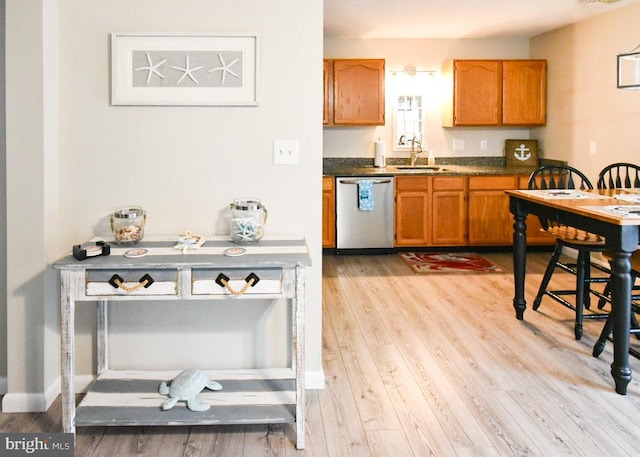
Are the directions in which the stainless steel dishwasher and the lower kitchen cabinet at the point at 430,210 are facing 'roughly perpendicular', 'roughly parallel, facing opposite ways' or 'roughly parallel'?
roughly parallel

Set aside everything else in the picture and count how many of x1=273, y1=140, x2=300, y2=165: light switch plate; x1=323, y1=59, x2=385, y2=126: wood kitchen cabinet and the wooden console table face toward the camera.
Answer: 3

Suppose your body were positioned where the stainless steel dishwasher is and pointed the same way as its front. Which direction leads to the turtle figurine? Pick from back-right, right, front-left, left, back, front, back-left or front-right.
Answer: front

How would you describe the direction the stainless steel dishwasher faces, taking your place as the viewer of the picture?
facing the viewer

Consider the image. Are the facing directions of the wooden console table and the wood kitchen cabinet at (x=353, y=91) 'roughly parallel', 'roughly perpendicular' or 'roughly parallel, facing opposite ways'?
roughly parallel

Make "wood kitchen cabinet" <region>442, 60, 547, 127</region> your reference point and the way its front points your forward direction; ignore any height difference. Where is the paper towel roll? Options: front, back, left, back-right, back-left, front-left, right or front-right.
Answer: right

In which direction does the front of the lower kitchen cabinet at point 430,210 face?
toward the camera

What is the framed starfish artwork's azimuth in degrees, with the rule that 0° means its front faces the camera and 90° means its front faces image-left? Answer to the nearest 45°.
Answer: approximately 0°

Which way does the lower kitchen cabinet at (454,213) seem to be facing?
toward the camera

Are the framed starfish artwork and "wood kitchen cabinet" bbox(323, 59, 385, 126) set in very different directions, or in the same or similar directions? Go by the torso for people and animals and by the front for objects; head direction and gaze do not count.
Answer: same or similar directions

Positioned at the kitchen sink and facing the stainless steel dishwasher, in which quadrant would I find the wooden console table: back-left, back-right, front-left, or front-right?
front-left

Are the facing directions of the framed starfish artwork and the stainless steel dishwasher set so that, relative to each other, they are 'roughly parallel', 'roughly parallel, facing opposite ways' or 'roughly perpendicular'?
roughly parallel

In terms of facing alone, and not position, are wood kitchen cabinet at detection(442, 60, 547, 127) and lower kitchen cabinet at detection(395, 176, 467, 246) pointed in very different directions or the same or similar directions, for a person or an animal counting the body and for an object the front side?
same or similar directions
